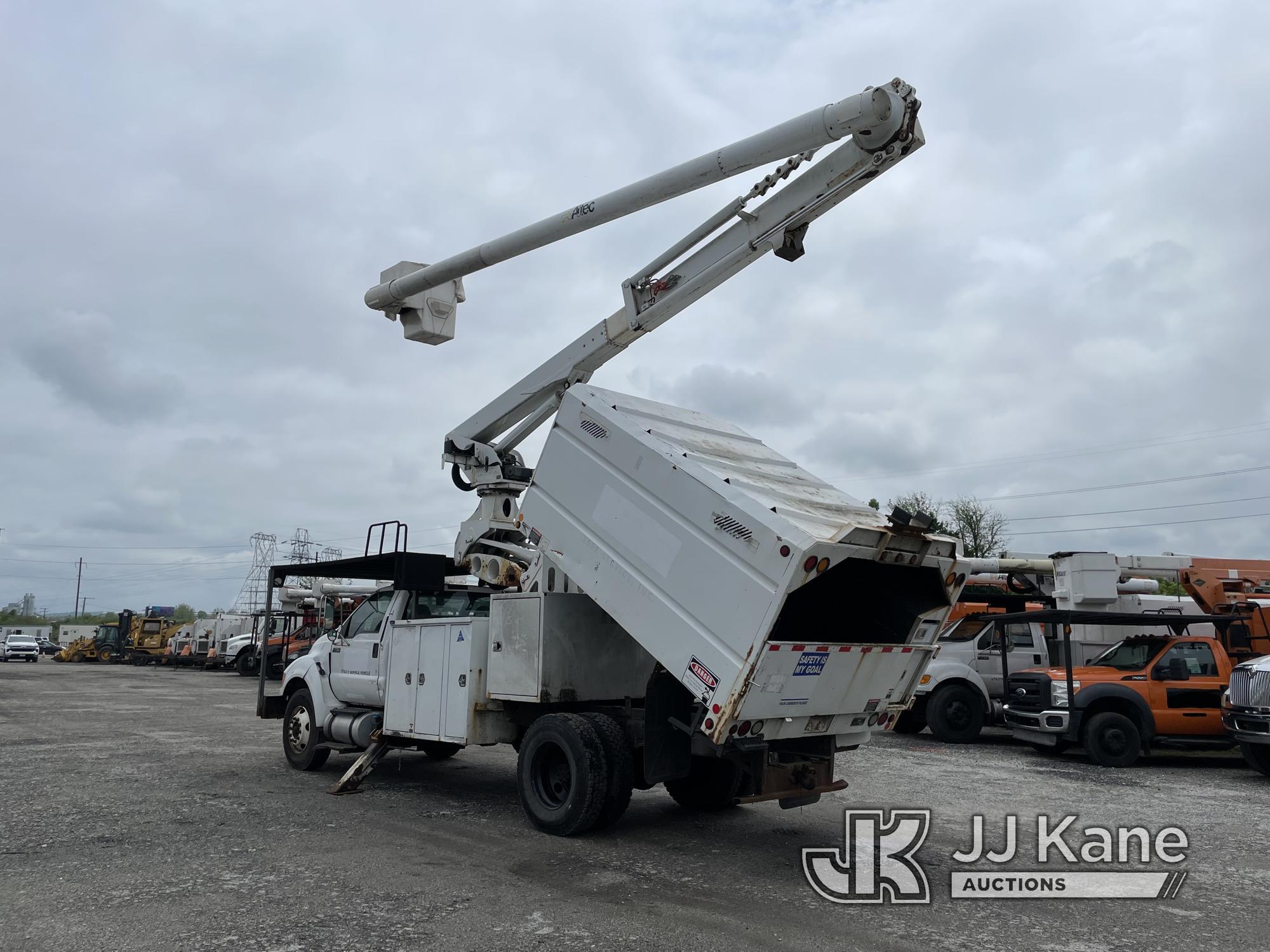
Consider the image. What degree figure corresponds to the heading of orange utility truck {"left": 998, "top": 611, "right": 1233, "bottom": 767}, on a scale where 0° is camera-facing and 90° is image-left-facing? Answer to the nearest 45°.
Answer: approximately 45°

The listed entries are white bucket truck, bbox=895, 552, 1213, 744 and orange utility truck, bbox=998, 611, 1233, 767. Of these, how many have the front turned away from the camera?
0

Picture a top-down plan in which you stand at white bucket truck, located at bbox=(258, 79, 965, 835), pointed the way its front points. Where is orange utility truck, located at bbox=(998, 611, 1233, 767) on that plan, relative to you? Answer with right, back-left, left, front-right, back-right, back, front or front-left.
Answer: right

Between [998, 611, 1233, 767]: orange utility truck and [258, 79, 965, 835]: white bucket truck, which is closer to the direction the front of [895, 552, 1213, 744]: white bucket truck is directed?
the white bucket truck

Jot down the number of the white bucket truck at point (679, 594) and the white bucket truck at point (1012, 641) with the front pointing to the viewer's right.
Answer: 0

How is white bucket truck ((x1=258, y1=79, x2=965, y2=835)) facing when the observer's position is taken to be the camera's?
facing away from the viewer and to the left of the viewer

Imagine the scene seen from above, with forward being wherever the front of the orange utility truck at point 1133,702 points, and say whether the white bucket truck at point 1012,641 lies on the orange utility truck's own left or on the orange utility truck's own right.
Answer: on the orange utility truck's own right

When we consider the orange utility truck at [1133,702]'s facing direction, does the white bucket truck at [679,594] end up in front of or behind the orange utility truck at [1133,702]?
in front

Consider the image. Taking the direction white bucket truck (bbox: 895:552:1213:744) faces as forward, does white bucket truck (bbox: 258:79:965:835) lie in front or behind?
in front
